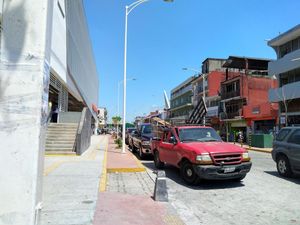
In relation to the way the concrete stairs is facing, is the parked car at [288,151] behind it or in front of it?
in front

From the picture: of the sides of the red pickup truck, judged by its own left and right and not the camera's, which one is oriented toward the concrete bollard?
right

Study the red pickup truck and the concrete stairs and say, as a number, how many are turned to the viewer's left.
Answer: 0

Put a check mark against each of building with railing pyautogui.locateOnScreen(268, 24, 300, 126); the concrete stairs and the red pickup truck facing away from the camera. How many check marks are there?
0

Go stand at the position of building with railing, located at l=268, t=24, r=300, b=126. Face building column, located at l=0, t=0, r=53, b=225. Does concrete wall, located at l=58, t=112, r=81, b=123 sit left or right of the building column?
right

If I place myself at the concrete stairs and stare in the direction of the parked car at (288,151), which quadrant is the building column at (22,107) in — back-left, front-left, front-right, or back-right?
front-right

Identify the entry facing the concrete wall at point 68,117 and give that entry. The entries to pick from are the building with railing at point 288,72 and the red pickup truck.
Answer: the building with railing

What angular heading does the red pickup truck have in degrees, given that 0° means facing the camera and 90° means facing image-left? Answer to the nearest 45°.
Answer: approximately 315°

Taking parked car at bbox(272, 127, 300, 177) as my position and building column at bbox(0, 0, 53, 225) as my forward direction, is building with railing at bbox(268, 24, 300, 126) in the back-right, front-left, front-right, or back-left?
back-right

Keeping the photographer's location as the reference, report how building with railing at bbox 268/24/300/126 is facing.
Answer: facing the viewer and to the left of the viewer

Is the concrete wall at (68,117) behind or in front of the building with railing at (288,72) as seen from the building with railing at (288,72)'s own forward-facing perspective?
in front

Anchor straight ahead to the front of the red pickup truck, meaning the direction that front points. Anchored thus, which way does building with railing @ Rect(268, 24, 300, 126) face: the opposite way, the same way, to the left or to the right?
to the right

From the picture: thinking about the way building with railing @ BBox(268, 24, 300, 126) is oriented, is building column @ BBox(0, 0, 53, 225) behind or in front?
in front

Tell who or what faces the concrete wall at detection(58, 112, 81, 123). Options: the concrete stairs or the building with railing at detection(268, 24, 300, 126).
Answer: the building with railing

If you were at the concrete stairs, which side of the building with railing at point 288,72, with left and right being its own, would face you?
front
